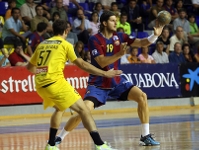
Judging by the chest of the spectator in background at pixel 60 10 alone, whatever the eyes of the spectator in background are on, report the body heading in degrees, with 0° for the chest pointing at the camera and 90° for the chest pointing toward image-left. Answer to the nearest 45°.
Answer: approximately 0°

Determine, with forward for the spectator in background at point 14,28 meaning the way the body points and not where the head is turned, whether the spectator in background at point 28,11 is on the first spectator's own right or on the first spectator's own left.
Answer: on the first spectator's own left

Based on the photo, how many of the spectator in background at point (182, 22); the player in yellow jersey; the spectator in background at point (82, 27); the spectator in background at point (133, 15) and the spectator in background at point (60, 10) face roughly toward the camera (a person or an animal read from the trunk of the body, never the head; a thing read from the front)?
4

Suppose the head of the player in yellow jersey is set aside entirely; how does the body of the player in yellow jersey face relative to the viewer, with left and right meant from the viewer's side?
facing away from the viewer and to the right of the viewer

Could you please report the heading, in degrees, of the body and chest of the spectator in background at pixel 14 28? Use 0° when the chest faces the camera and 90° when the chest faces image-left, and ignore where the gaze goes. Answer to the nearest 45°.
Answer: approximately 315°

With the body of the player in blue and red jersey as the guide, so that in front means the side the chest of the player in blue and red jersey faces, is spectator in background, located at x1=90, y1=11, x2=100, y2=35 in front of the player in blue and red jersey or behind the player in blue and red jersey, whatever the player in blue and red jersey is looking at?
behind
